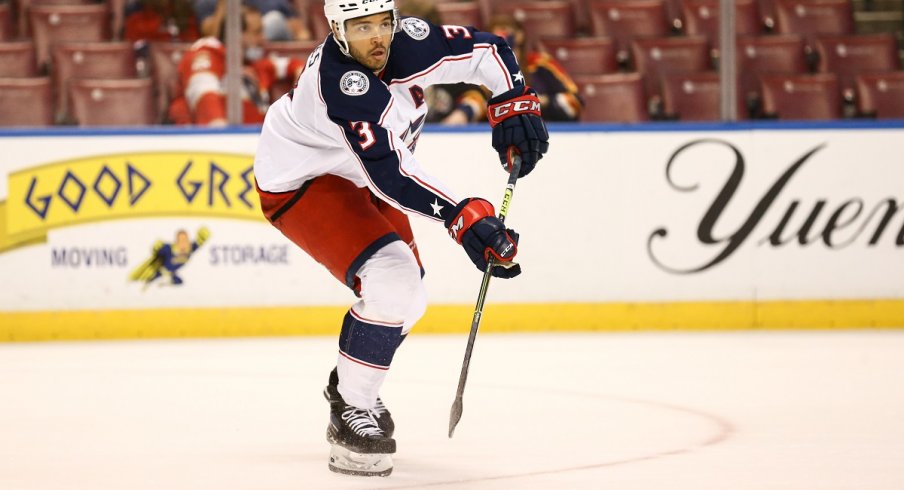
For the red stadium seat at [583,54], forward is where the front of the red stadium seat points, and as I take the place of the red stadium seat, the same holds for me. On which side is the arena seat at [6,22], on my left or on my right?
on my right

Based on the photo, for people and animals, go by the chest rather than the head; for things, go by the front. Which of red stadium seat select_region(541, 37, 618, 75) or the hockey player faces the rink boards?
the red stadium seat

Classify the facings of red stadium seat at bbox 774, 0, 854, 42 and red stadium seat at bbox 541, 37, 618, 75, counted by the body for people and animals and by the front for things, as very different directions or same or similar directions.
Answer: same or similar directions

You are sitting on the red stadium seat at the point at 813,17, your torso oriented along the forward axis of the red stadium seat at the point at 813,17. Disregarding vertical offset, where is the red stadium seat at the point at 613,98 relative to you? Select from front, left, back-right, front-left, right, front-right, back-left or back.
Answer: front-right

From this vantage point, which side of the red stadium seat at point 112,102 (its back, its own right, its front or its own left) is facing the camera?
front

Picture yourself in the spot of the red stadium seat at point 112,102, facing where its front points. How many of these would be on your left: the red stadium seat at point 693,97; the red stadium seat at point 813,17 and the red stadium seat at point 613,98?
3

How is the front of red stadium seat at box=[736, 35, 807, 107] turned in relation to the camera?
facing the viewer

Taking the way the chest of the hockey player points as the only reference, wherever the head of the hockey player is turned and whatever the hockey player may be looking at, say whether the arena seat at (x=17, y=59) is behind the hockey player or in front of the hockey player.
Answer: behind

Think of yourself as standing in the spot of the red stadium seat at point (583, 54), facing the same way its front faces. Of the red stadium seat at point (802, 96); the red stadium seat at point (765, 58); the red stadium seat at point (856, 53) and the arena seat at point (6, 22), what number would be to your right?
1

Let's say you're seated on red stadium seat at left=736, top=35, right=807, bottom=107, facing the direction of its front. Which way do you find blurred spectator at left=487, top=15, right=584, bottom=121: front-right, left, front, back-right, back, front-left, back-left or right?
front-right

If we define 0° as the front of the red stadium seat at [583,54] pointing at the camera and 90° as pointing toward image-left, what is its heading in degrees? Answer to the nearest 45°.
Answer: approximately 0°

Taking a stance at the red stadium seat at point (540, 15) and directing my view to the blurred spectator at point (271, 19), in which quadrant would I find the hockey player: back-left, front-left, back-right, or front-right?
front-left

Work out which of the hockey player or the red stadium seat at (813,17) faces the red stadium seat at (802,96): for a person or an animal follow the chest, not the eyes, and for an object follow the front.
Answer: the red stadium seat at (813,17)
